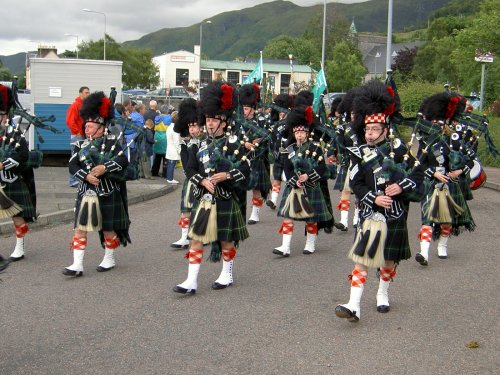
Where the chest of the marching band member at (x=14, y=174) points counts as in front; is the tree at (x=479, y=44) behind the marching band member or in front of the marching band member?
behind

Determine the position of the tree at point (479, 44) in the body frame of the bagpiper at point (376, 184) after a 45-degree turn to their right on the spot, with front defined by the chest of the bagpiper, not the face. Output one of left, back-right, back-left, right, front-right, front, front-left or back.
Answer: right

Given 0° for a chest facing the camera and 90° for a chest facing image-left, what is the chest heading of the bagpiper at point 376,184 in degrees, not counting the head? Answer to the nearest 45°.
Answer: approximately 45°

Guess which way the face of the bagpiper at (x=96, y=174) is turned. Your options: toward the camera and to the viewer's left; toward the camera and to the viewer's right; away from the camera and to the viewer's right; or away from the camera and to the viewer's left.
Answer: toward the camera and to the viewer's left

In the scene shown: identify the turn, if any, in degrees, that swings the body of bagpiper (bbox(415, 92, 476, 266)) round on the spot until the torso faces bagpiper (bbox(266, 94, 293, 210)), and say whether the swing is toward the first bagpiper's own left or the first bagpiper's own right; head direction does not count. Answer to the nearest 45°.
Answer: approximately 90° to the first bagpiper's own right

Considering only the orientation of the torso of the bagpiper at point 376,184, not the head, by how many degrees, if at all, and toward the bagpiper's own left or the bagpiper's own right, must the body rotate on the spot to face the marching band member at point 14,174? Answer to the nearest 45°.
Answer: approximately 45° to the bagpiper's own right

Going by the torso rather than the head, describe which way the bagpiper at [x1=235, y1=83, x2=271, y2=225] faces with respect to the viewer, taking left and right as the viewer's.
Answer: facing the viewer and to the left of the viewer

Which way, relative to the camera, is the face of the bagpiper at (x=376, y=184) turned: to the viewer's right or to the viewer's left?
to the viewer's left

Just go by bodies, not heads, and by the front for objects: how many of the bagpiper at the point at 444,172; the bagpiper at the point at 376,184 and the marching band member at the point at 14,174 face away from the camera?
0

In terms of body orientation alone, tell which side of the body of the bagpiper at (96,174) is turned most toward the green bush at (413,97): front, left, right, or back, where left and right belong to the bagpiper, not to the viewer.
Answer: back

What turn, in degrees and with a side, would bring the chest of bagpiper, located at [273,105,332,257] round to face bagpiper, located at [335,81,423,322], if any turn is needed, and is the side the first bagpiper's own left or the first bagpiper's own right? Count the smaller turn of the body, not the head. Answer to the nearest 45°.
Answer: approximately 45° to the first bagpiper's own left
